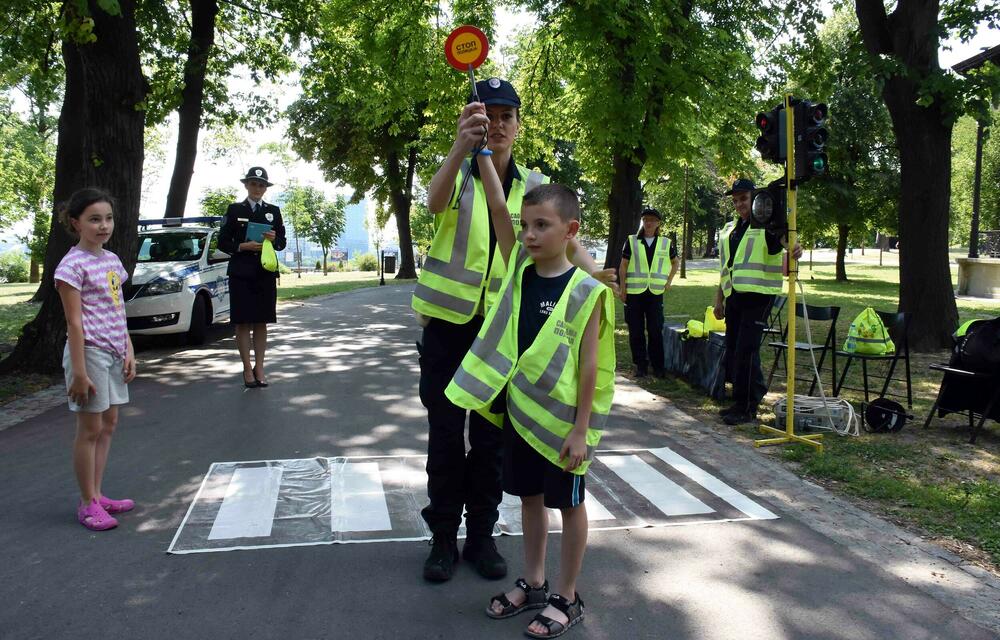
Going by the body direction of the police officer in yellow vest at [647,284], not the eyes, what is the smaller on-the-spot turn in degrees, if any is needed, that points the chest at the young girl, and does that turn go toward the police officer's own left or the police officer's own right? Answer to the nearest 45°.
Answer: approximately 45° to the police officer's own right

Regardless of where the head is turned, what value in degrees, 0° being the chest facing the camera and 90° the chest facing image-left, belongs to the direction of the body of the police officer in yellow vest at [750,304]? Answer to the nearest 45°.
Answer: approximately 45°

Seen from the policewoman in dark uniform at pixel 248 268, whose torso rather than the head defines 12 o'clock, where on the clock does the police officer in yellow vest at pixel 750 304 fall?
The police officer in yellow vest is roughly at 10 o'clock from the policewoman in dark uniform.

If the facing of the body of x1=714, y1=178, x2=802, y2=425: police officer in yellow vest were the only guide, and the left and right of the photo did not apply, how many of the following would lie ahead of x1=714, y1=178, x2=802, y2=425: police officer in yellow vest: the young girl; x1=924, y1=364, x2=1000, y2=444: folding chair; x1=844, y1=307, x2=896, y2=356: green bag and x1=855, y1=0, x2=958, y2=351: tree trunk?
1

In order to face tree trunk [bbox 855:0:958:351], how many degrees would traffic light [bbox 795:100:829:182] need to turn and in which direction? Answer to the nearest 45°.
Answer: approximately 135° to its left

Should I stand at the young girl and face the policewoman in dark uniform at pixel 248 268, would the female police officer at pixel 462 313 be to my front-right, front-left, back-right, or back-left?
back-right

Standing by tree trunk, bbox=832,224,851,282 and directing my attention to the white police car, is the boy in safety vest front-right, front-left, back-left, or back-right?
front-left

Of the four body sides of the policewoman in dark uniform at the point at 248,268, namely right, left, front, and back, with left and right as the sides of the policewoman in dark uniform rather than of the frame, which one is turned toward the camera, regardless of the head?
front

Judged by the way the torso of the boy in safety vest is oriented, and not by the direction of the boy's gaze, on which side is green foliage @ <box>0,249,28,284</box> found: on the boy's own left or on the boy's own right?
on the boy's own right

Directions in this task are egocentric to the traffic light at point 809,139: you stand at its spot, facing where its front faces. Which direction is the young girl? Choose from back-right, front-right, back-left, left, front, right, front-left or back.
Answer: right

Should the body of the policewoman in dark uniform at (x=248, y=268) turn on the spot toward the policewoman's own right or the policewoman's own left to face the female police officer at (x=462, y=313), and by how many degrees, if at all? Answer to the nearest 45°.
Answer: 0° — they already face them

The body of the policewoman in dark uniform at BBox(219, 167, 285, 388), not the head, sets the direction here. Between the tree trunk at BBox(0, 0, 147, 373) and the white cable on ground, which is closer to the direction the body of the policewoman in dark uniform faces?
the white cable on ground

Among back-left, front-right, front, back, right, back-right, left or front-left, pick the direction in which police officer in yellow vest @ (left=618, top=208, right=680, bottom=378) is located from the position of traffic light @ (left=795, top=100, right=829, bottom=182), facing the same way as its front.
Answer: back

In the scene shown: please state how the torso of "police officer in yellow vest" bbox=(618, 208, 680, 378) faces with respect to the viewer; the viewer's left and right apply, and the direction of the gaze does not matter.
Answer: facing the viewer

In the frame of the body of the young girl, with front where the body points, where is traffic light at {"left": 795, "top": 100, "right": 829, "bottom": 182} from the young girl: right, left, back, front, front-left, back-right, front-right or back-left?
front-left

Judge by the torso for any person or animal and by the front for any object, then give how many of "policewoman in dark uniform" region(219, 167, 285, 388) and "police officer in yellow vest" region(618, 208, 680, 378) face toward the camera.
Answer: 2
